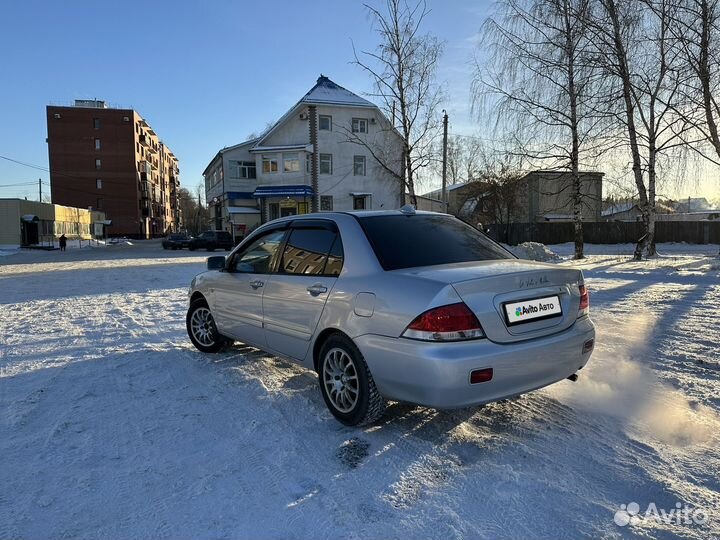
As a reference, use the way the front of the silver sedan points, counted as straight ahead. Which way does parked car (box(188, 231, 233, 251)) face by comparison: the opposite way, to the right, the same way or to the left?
to the left

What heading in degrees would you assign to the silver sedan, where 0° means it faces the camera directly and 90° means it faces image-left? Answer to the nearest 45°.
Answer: approximately 135°

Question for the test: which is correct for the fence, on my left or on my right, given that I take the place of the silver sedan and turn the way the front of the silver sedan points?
on my right

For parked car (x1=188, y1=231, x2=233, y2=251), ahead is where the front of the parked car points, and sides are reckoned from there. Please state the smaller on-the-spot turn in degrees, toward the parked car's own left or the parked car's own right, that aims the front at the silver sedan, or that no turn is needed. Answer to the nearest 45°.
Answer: approximately 45° to the parked car's own left

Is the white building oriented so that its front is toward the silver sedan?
yes

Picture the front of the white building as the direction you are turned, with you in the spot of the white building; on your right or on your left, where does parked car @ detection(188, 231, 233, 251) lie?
on your right

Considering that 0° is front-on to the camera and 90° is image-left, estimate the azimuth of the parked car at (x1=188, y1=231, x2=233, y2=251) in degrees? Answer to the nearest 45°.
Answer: approximately 45°

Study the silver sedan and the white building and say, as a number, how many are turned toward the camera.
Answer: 1

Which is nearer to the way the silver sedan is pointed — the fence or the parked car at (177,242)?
the parked car
